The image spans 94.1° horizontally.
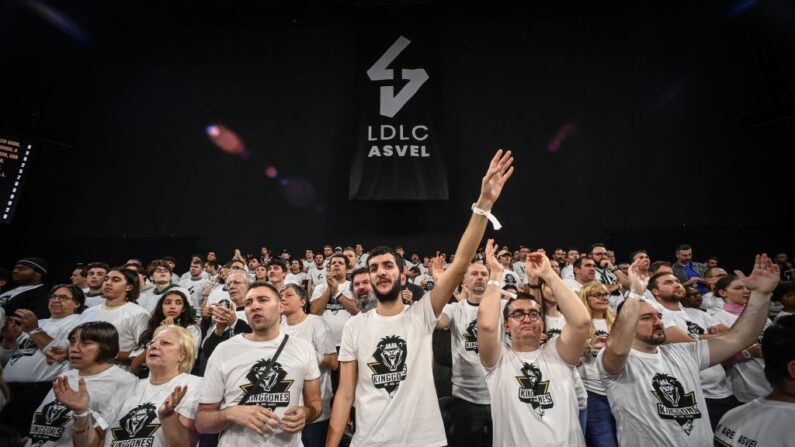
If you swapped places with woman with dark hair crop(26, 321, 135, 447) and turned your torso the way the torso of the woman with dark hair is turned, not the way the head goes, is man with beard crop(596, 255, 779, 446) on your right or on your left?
on your left

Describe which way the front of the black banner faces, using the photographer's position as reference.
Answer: facing the viewer

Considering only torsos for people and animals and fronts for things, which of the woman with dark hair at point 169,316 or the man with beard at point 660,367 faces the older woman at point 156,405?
the woman with dark hair

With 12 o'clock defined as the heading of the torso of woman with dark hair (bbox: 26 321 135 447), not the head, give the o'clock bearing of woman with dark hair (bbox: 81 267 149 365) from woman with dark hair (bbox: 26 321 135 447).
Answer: woman with dark hair (bbox: 81 267 149 365) is roughly at 5 o'clock from woman with dark hair (bbox: 26 321 135 447).

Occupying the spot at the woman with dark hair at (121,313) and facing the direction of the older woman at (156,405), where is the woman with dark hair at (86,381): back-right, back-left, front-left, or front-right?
front-right

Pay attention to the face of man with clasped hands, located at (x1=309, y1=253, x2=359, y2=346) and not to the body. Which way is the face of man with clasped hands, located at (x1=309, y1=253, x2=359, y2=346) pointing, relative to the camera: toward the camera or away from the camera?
toward the camera

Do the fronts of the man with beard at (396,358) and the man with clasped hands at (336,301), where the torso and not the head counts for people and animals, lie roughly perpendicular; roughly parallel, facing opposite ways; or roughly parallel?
roughly parallel

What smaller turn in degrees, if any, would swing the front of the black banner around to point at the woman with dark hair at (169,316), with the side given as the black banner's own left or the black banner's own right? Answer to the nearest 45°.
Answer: approximately 45° to the black banner's own right

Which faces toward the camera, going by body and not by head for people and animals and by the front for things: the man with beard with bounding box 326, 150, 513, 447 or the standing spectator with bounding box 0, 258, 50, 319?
the man with beard

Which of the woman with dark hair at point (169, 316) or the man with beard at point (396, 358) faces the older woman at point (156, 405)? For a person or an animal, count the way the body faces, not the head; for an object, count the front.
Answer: the woman with dark hair

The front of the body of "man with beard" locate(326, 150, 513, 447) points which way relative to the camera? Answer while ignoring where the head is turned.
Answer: toward the camera

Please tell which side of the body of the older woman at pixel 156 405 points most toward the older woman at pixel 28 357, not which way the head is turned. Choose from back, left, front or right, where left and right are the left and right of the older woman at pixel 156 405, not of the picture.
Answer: right

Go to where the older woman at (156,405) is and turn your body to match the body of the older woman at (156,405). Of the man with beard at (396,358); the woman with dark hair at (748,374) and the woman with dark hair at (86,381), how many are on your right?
1

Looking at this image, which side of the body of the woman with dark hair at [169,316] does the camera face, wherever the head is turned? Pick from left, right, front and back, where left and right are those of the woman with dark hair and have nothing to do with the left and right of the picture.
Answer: front

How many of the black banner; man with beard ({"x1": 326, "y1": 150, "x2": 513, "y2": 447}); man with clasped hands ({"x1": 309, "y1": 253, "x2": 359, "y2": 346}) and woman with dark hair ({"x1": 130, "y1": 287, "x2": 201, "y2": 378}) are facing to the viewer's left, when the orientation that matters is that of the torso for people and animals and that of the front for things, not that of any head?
0
